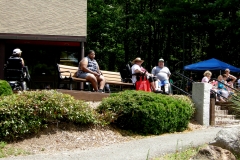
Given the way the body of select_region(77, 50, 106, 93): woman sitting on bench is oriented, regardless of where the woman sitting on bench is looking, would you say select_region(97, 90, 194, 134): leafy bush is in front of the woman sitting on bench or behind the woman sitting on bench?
in front

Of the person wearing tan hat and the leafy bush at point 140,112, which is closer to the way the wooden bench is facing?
the leafy bush

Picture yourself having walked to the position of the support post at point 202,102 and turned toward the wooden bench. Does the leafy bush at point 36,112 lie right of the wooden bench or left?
left

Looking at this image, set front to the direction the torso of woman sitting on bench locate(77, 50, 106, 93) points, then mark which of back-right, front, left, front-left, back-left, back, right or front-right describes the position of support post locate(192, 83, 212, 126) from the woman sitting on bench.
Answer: front-left

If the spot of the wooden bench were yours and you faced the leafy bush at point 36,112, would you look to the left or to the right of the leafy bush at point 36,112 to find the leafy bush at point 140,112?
left

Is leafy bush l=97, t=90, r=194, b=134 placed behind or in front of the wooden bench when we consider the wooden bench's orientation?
in front

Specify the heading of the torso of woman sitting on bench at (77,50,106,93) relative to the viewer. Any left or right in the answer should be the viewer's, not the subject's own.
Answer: facing the viewer and to the right of the viewer

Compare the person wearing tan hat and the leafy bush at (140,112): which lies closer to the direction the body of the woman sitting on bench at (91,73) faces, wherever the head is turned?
the leafy bush

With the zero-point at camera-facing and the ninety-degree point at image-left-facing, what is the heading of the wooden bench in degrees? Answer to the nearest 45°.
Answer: approximately 315°
